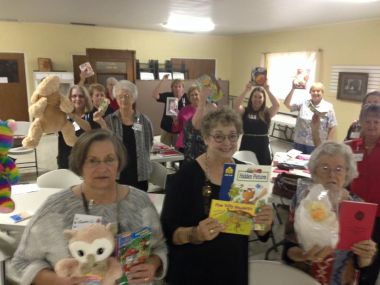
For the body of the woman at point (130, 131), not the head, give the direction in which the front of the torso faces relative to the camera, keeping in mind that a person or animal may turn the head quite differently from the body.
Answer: toward the camera

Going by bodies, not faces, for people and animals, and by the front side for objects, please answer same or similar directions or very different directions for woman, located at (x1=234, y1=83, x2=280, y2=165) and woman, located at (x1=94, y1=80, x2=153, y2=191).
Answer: same or similar directions

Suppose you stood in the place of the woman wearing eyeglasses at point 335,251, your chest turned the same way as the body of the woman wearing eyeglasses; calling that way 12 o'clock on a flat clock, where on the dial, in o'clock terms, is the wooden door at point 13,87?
The wooden door is roughly at 4 o'clock from the woman wearing eyeglasses.

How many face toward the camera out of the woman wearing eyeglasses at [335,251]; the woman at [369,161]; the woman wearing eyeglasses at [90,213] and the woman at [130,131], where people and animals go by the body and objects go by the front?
4

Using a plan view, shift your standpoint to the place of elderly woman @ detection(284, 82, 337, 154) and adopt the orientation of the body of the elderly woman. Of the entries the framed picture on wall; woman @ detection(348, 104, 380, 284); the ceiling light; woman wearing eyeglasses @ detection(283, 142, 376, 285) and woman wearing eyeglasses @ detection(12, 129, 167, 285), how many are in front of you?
3

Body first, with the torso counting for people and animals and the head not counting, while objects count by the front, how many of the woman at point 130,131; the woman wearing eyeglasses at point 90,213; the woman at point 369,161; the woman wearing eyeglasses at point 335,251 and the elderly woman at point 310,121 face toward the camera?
5

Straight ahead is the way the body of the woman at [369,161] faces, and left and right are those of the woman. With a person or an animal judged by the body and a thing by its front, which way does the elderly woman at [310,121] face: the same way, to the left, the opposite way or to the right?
the same way

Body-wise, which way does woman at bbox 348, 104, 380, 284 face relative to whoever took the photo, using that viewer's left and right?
facing the viewer

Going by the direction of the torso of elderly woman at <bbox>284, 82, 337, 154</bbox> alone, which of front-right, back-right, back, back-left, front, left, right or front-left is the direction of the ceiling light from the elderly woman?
back-right

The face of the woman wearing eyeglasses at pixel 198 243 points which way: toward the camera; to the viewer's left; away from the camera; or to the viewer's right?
toward the camera

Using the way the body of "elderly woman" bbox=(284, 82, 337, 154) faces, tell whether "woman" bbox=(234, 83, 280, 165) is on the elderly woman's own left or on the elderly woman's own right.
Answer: on the elderly woman's own right

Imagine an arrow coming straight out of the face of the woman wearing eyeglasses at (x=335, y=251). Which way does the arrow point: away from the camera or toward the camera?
toward the camera

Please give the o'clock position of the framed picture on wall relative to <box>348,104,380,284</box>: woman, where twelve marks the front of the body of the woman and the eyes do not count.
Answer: The framed picture on wall is roughly at 6 o'clock from the woman.

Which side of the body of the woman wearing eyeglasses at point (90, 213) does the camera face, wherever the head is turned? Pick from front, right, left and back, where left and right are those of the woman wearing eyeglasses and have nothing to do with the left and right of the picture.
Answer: front
